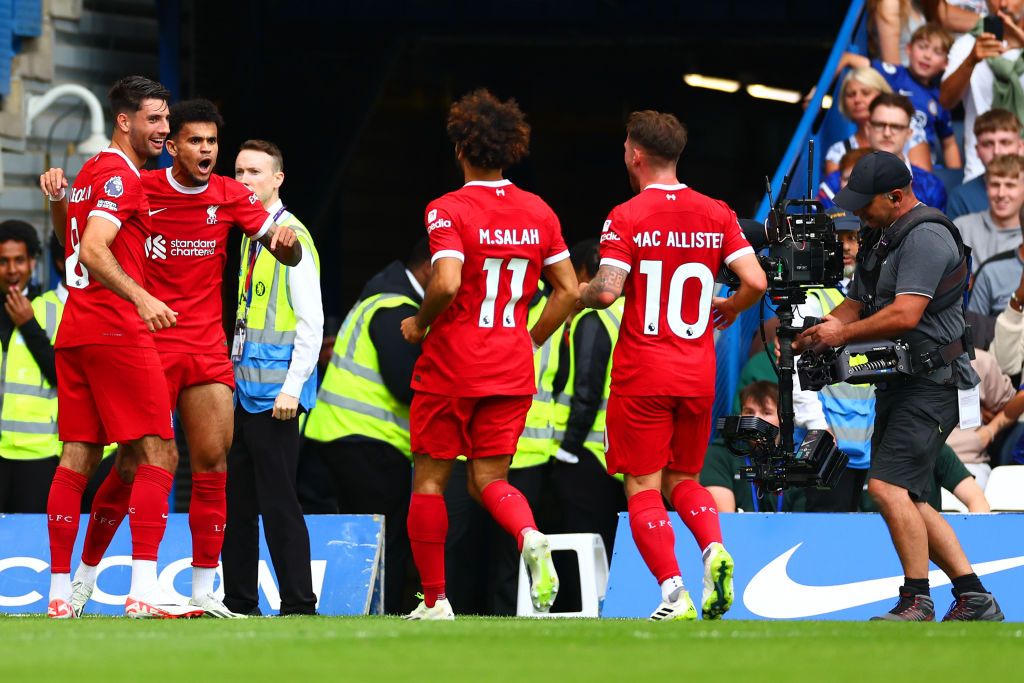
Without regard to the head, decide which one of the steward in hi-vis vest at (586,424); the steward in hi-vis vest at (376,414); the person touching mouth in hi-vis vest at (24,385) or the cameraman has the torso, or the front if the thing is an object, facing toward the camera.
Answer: the person touching mouth in hi-vis vest

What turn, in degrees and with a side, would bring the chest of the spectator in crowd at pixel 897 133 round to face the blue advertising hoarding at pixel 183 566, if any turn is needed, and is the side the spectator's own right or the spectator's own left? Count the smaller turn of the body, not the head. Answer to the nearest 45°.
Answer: approximately 45° to the spectator's own right

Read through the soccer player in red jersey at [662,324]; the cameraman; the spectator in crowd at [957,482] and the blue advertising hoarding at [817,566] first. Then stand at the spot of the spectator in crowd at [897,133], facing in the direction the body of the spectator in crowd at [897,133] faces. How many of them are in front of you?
4

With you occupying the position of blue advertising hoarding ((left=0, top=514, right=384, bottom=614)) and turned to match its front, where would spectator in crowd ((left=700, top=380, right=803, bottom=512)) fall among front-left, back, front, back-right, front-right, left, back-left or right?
left

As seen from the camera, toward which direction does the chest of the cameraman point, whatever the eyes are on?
to the viewer's left

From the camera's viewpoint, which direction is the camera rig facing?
to the viewer's left

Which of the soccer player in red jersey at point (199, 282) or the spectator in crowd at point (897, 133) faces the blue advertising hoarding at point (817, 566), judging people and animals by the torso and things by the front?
the spectator in crowd

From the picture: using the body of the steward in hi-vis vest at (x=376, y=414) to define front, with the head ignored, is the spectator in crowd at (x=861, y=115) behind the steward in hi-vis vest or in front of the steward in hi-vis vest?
in front
